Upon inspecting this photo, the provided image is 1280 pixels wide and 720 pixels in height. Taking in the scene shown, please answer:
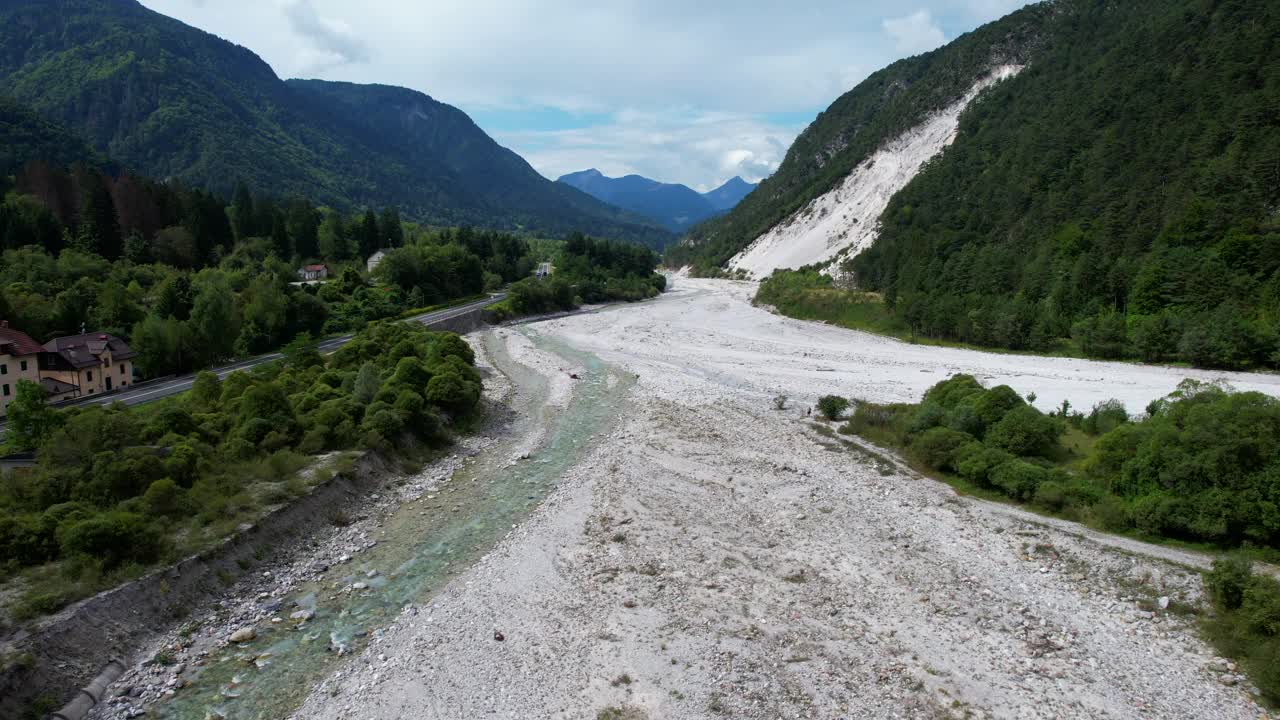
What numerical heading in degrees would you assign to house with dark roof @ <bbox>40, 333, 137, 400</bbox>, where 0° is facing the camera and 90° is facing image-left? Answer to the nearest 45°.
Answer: approximately 315°

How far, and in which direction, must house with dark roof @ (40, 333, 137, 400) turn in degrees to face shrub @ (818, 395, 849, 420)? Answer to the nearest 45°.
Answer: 0° — it already faces it

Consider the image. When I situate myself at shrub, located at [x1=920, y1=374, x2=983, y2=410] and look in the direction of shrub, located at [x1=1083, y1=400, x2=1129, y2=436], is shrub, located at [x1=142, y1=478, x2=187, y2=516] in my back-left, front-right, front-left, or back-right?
back-right

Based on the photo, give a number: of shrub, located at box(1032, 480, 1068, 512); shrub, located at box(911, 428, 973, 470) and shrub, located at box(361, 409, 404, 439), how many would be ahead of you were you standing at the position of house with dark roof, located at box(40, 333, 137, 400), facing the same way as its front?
3

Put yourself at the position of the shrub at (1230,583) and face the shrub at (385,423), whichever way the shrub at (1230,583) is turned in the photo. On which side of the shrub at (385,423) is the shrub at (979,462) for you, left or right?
right

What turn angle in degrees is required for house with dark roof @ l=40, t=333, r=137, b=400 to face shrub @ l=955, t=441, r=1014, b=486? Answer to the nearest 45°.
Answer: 0° — it already faces it

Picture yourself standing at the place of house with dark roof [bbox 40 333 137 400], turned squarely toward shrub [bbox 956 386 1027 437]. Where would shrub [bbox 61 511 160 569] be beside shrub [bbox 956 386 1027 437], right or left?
right

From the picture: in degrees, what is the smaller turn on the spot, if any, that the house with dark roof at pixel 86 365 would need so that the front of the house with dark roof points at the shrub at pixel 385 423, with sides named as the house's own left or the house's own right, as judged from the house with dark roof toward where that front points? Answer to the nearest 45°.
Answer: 0° — it already faces it

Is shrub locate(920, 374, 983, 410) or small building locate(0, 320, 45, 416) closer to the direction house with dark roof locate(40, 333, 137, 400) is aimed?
the shrub

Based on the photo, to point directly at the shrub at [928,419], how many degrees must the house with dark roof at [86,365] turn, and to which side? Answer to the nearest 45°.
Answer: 0° — it already faces it
